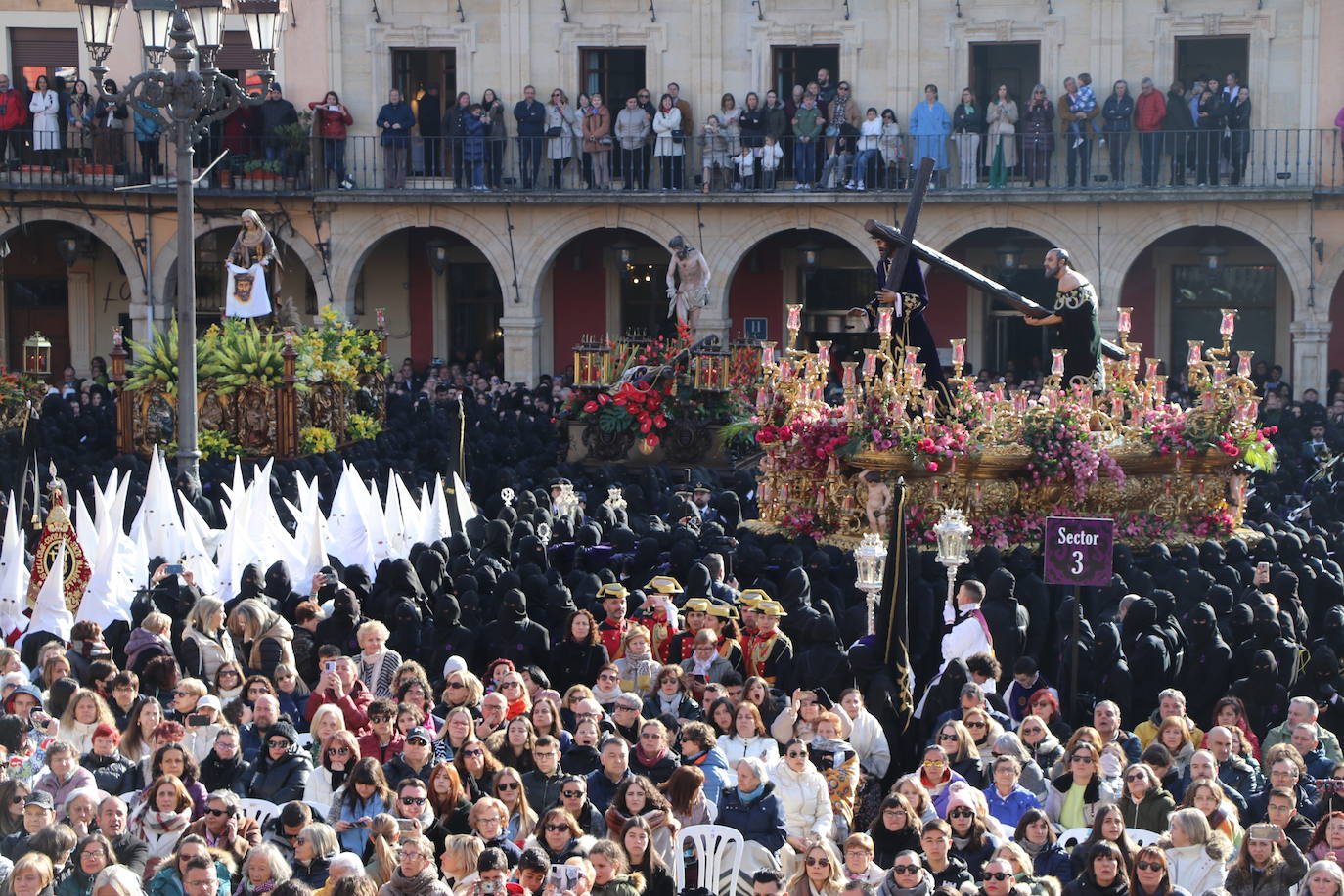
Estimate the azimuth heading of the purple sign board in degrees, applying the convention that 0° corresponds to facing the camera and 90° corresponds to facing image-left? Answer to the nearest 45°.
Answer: approximately 0°

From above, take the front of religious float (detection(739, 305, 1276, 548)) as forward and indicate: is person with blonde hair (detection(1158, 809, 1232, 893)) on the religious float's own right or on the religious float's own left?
on the religious float's own left

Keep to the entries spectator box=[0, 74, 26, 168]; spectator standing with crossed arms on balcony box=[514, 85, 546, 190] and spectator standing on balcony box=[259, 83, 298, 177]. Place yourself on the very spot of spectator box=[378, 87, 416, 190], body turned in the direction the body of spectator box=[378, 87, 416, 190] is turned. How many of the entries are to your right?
2

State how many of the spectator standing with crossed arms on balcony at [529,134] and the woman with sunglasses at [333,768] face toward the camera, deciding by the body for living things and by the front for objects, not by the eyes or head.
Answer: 2

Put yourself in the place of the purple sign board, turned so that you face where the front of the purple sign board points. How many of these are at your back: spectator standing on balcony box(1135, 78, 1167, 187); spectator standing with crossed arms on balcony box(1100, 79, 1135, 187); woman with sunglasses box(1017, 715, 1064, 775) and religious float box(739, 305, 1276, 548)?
3

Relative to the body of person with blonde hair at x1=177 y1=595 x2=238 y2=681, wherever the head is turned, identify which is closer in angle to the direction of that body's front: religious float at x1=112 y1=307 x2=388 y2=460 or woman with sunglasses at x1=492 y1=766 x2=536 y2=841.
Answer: the woman with sunglasses

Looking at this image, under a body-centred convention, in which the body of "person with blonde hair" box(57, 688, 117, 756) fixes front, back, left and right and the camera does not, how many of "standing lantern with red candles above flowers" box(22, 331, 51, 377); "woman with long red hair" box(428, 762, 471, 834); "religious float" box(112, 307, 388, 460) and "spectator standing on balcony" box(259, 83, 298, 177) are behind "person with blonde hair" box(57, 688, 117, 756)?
3

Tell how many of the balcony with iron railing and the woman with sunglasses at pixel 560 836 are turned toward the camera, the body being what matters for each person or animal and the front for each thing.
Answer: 2

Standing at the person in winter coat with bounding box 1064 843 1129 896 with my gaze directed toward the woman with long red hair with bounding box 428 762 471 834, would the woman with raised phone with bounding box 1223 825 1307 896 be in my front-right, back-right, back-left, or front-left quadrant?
back-right
